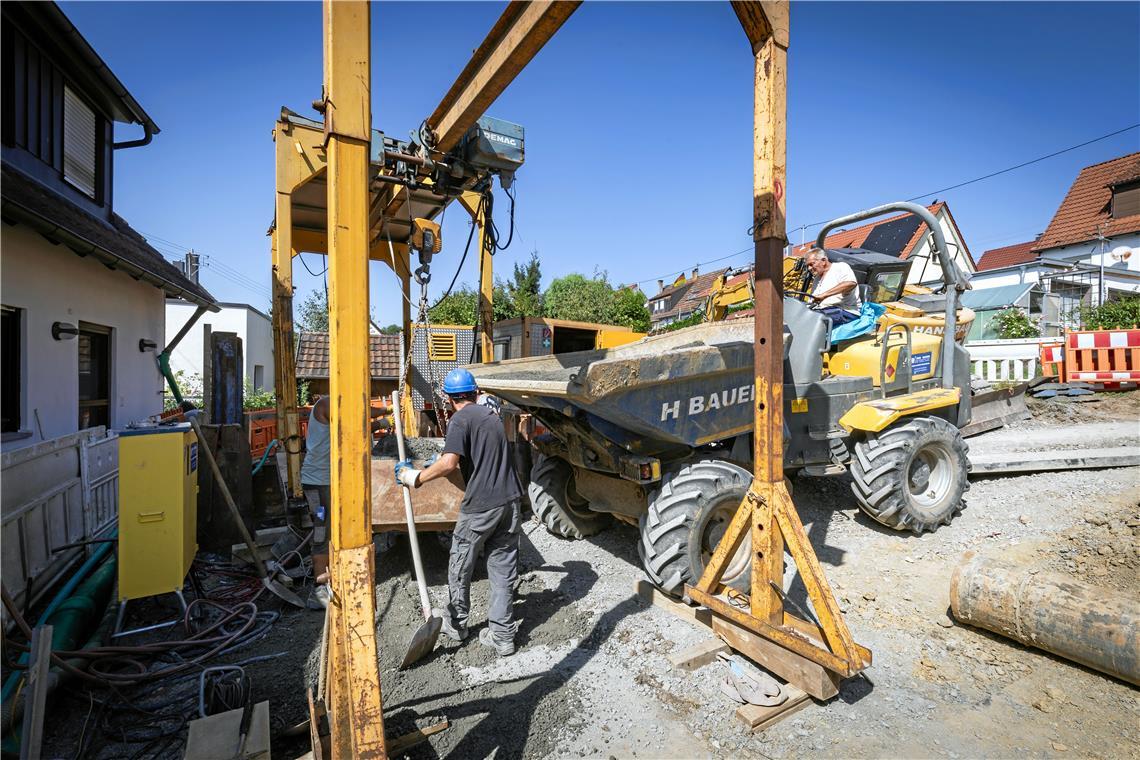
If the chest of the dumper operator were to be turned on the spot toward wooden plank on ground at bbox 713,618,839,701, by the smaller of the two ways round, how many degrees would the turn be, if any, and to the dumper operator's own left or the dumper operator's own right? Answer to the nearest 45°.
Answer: approximately 45° to the dumper operator's own left

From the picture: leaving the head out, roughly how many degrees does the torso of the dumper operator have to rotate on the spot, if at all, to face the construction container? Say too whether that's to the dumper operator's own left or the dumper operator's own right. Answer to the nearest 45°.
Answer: approximately 90° to the dumper operator's own right

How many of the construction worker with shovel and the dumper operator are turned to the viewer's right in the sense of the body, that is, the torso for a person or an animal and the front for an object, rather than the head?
0

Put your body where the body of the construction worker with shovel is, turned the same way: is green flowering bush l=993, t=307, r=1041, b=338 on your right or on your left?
on your right

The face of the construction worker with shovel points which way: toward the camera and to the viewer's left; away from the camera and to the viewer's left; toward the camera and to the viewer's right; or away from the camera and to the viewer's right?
away from the camera and to the viewer's left

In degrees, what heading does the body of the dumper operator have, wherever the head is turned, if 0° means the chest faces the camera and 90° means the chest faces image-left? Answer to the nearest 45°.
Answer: approximately 45°

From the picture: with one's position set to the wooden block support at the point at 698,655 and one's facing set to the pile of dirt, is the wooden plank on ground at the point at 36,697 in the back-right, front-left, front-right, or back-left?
back-left

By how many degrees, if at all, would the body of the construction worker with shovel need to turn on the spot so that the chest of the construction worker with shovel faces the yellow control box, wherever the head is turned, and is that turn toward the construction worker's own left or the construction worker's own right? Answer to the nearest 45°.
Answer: approximately 45° to the construction worker's own left

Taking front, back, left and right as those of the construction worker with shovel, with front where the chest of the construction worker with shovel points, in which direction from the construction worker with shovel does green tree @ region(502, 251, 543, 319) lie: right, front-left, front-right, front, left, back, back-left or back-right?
front-right

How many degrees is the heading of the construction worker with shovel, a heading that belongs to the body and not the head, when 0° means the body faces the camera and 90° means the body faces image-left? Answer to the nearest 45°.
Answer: approximately 135°

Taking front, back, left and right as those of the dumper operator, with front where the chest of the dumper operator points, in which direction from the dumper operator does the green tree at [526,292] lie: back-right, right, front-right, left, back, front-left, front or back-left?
right
